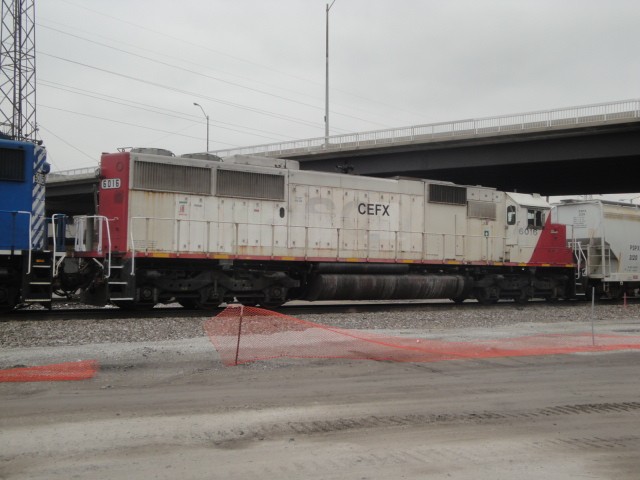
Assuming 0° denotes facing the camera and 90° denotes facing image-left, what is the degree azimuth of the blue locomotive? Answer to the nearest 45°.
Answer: approximately 90°

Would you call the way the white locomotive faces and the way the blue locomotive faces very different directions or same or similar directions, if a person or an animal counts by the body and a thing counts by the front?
very different directions

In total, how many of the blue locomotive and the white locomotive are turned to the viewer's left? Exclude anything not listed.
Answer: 1

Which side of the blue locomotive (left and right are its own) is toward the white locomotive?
back

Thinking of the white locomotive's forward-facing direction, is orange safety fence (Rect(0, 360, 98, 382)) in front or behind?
behind

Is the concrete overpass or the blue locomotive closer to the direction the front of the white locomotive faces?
the concrete overpass

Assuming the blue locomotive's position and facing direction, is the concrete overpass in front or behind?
behind

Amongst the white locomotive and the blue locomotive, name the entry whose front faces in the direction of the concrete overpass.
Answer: the white locomotive

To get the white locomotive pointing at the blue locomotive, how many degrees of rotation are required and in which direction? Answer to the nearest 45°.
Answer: approximately 180°

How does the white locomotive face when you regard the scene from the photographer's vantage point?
facing away from the viewer and to the right of the viewer

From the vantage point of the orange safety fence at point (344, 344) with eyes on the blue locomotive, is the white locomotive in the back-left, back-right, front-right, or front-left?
front-right
